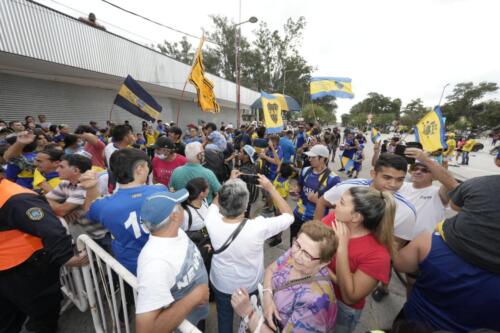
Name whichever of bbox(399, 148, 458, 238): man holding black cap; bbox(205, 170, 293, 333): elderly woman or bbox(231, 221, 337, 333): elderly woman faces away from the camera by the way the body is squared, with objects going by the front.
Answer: bbox(205, 170, 293, 333): elderly woman

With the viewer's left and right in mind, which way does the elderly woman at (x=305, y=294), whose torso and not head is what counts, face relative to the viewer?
facing the viewer and to the left of the viewer

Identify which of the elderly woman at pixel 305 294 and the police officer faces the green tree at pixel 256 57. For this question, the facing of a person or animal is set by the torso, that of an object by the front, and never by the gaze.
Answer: the police officer

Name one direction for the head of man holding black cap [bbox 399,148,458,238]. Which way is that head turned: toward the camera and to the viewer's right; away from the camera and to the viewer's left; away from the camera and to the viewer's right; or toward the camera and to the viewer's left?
toward the camera and to the viewer's left

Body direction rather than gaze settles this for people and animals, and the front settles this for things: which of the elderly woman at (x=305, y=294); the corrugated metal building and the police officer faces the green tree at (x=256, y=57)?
the police officer

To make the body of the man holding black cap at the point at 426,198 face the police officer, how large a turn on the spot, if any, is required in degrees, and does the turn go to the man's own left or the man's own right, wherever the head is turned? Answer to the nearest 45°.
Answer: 0° — they already face them

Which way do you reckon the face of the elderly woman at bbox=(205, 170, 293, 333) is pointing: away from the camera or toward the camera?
away from the camera

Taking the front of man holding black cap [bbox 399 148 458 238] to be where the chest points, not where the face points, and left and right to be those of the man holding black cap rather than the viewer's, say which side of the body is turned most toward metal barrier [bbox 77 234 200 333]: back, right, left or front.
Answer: front

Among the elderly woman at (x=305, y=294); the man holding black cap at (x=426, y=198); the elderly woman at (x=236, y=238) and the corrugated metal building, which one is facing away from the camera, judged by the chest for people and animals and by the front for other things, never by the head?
the elderly woman at (x=236, y=238)

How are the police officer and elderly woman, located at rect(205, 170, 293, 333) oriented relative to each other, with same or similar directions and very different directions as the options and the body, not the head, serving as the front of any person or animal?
same or similar directions

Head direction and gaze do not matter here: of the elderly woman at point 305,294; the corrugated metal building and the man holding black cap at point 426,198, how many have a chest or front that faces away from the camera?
0

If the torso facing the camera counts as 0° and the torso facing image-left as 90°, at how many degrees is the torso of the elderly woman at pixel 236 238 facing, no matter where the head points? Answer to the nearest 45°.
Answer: approximately 180°

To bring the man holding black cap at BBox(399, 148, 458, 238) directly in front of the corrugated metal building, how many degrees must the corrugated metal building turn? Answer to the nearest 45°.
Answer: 0° — it already faces them

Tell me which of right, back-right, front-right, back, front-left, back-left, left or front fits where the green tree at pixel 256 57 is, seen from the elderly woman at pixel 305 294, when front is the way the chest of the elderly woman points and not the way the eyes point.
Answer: back-right

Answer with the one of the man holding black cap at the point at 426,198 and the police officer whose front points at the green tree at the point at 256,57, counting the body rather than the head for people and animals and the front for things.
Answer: the police officer

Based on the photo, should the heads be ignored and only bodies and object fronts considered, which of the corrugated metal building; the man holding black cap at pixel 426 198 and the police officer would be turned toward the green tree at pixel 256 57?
the police officer

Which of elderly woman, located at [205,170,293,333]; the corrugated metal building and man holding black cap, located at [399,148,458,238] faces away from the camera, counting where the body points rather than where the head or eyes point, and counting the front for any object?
the elderly woman
